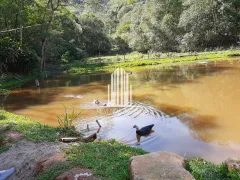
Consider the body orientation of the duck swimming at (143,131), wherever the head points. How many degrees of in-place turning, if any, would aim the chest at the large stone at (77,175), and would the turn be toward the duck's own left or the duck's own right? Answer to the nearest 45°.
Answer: approximately 90° to the duck's own left

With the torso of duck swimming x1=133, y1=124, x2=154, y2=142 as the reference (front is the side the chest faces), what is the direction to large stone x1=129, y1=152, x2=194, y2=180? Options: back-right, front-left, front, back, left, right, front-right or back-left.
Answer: left

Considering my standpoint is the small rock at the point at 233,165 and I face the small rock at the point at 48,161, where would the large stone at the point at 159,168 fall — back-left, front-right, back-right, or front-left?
front-left

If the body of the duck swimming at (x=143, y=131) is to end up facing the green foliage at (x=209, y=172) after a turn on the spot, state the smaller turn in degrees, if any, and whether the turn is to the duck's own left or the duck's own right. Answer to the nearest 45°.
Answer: approximately 90° to the duck's own left

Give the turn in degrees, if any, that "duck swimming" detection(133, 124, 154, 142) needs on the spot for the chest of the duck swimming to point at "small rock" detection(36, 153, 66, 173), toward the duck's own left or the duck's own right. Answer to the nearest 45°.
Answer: approximately 45° to the duck's own left

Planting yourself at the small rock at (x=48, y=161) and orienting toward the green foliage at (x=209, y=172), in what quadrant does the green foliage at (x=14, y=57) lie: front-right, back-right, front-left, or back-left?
back-left

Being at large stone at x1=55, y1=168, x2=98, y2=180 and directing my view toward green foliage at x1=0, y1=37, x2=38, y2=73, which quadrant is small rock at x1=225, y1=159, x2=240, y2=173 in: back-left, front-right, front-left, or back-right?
back-right

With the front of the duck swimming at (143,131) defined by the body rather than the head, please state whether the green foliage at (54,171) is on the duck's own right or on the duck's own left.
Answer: on the duck's own left

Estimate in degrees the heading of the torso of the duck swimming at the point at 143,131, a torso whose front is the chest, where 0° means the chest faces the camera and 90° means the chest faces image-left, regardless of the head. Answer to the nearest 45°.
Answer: approximately 90°

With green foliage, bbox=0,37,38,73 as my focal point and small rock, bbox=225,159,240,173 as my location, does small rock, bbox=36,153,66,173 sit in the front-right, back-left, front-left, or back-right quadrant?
front-left

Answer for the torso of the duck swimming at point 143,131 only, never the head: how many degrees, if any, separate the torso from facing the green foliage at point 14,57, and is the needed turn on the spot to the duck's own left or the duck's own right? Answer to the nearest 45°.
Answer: approximately 45° to the duck's own right

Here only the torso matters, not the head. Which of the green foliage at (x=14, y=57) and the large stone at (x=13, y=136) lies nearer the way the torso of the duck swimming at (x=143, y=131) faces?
the large stone

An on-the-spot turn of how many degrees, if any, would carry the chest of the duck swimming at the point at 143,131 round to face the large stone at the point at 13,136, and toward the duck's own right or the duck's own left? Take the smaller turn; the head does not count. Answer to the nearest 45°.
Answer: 0° — it already faces it
